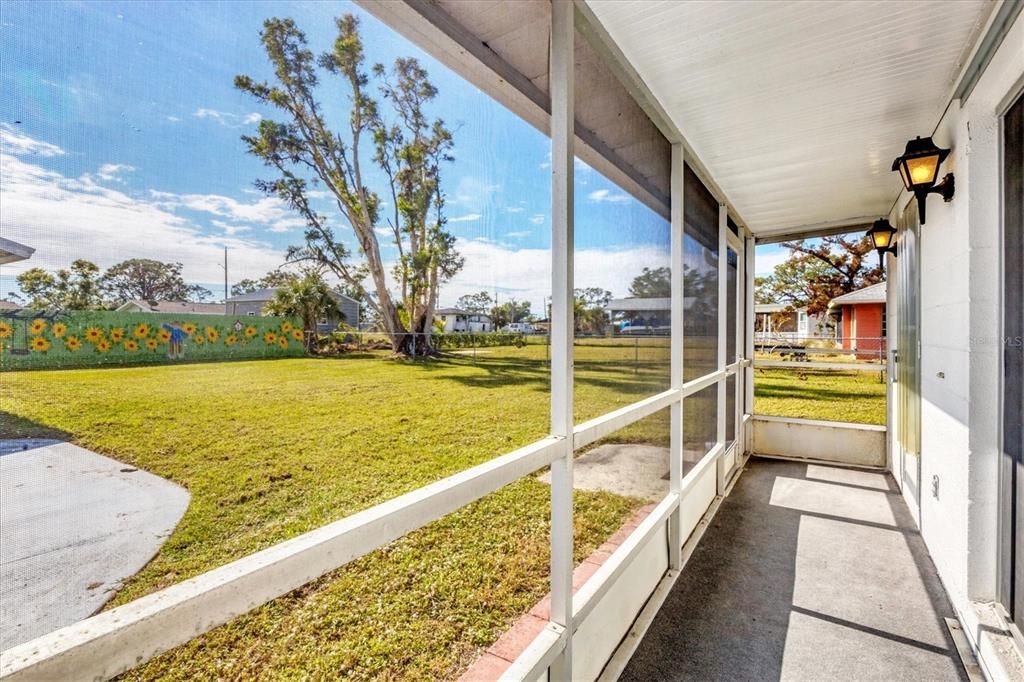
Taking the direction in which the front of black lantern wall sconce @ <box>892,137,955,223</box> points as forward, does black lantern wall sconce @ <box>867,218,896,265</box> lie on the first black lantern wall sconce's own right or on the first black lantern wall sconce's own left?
on the first black lantern wall sconce's own right

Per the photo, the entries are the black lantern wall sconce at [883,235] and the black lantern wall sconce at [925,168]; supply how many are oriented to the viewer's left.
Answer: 2

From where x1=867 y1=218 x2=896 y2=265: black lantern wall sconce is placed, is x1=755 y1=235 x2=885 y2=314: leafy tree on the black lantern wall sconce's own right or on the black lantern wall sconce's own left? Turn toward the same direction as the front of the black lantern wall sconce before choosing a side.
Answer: on the black lantern wall sconce's own right

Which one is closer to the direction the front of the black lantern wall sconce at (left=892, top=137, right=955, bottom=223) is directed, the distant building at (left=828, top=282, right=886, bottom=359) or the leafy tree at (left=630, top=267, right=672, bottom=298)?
the leafy tree

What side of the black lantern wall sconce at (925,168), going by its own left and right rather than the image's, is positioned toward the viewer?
left

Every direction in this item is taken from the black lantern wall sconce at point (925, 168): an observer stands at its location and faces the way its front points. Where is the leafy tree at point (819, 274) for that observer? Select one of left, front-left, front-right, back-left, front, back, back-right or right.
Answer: right

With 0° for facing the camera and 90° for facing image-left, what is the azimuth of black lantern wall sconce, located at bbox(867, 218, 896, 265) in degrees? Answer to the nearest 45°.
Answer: approximately 90°

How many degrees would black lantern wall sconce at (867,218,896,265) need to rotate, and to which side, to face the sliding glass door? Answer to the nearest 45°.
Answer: approximately 90° to its left
